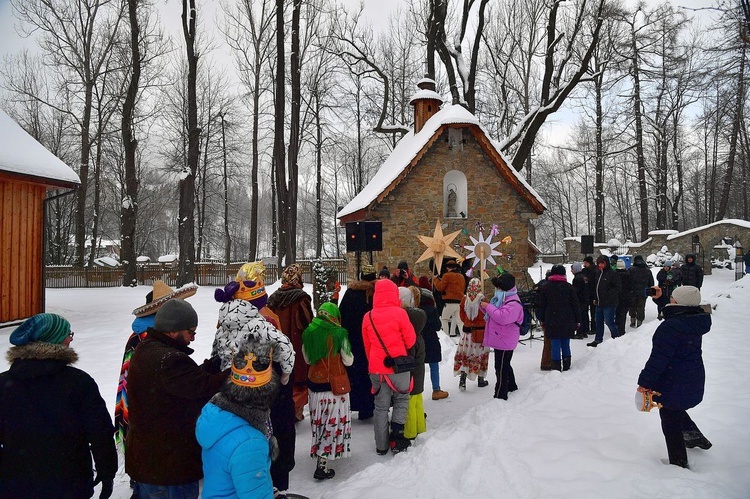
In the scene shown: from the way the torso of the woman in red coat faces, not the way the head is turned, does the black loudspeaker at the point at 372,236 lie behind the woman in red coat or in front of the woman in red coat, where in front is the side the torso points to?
in front

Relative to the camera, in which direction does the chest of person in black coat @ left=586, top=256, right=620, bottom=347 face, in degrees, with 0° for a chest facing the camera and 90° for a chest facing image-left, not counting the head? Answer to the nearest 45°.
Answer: approximately 45°

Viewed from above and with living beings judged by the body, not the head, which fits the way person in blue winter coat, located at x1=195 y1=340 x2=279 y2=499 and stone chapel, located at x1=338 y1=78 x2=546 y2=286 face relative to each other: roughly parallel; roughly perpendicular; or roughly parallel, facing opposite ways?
roughly parallel, facing opposite ways

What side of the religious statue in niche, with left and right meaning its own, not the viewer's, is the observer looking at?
front

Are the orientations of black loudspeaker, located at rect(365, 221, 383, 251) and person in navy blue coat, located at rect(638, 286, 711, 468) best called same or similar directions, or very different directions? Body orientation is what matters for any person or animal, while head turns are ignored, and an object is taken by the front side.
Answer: very different directions

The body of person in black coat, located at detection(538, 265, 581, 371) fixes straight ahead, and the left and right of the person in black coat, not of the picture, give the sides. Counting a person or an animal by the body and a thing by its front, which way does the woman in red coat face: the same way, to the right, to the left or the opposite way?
the same way

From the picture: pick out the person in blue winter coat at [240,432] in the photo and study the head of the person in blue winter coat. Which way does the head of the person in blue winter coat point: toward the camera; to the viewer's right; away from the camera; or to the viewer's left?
away from the camera

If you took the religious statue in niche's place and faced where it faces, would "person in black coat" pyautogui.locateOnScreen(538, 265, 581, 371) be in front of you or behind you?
in front

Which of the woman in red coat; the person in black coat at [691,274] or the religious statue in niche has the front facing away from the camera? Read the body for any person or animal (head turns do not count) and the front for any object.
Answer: the woman in red coat

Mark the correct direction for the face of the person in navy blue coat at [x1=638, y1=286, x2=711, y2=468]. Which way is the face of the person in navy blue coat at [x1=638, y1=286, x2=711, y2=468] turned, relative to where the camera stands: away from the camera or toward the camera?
away from the camera

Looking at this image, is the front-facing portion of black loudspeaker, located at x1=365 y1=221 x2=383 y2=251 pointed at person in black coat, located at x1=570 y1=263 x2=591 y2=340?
no

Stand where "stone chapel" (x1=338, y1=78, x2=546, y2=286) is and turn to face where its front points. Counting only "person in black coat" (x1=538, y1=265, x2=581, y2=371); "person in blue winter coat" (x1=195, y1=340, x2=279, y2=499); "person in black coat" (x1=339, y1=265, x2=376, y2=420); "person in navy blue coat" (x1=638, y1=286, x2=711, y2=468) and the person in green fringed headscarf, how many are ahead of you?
5

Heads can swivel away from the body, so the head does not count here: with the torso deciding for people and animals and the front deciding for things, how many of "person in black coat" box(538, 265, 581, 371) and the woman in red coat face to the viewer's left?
0

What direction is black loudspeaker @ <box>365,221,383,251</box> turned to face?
toward the camera
